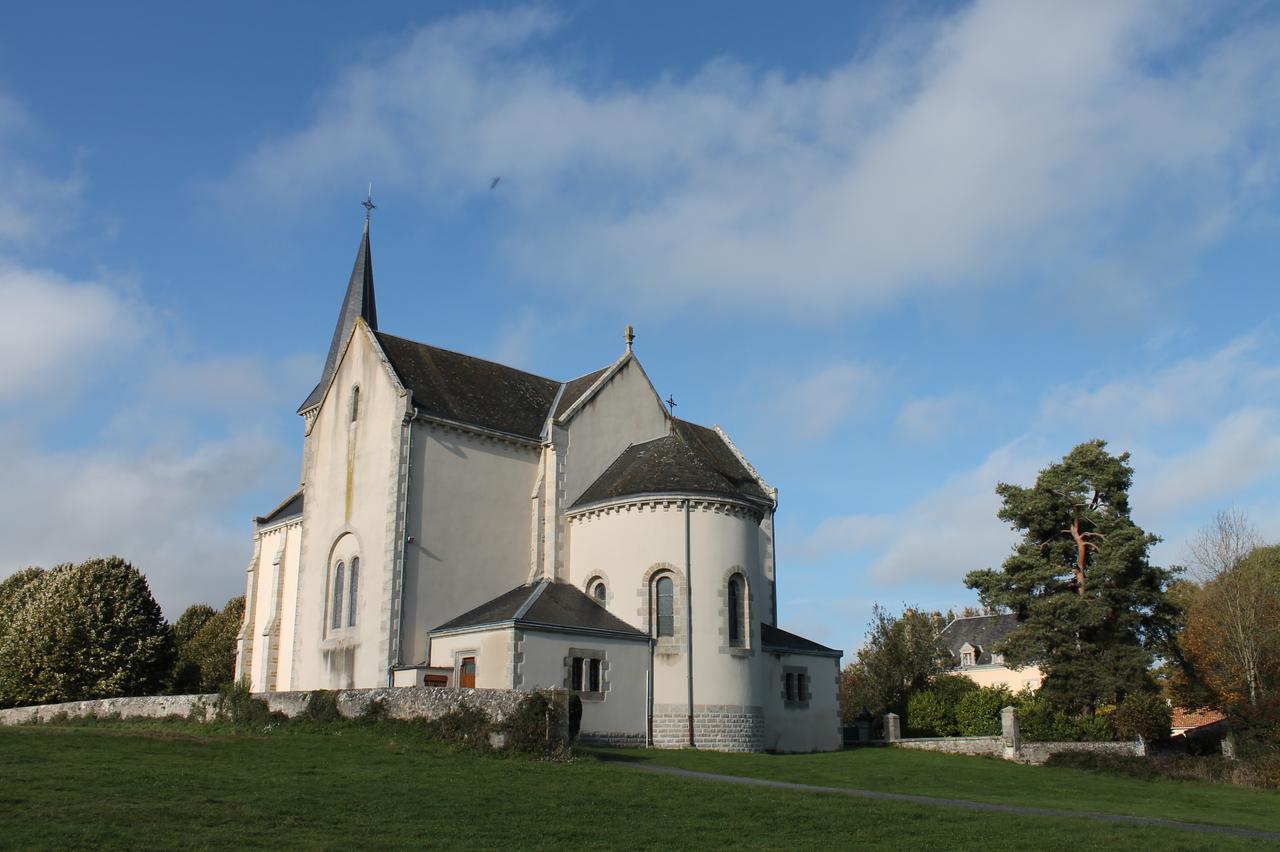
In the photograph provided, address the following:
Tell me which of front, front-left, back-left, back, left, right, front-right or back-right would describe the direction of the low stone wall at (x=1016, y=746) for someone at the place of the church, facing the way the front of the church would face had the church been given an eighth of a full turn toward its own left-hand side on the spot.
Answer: back

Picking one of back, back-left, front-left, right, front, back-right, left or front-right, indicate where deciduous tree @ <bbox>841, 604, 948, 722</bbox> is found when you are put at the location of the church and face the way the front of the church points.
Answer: right

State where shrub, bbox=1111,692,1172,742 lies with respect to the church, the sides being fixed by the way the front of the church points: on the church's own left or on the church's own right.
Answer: on the church's own right

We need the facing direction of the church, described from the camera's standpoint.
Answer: facing away from the viewer and to the left of the viewer

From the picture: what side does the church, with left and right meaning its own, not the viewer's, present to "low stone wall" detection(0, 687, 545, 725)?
left

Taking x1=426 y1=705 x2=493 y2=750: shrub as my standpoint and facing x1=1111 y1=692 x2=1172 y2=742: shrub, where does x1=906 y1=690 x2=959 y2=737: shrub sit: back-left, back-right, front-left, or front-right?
front-left

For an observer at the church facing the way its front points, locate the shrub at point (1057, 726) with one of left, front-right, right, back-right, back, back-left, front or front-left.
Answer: back-right

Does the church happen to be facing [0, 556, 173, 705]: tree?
yes

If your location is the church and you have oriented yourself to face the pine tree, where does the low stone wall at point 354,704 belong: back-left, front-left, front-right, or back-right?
back-right

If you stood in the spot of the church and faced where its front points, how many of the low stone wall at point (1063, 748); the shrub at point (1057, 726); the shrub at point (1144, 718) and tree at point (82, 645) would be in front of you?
1

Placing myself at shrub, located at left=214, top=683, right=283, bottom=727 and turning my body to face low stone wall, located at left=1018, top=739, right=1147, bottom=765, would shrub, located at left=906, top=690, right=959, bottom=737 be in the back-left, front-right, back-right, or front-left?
front-left

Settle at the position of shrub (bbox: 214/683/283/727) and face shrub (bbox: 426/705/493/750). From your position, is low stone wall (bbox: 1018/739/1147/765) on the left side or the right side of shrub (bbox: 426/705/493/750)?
left

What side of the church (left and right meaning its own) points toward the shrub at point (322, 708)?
left
